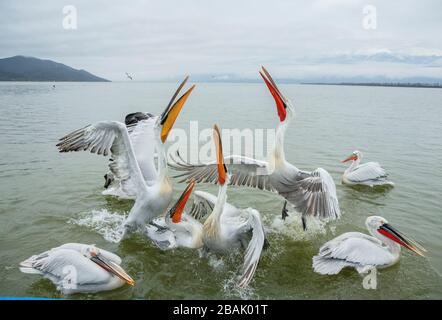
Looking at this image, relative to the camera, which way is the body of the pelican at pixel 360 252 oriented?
to the viewer's right

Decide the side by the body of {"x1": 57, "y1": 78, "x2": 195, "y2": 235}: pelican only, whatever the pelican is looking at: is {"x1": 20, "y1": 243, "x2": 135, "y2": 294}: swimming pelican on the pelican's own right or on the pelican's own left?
on the pelican's own right

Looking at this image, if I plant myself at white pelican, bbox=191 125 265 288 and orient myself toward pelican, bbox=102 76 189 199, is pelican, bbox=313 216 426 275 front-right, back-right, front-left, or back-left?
back-right

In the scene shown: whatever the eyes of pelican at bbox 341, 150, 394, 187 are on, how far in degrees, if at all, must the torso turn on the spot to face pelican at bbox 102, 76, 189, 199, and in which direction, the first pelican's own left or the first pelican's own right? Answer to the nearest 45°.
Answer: approximately 45° to the first pelican's own left

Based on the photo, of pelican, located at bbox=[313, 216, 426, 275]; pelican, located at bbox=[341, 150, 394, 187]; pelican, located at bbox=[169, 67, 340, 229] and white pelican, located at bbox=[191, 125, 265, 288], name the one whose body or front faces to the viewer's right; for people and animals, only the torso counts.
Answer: pelican, located at bbox=[313, 216, 426, 275]

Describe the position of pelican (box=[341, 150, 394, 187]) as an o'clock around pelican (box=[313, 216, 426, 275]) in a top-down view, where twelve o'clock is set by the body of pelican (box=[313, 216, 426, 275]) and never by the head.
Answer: pelican (box=[341, 150, 394, 187]) is roughly at 9 o'clock from pelican (box=[313, 216, 426, 275]).

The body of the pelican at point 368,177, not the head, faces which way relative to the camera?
to the viewer's left

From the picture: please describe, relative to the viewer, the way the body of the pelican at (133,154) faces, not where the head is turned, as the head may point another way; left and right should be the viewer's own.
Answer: facing to the right of the viewer
